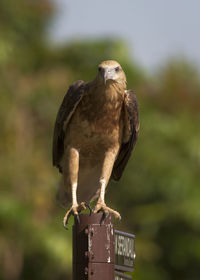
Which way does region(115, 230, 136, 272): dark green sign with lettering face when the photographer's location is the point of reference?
facing the viewer and to the right of the viewer

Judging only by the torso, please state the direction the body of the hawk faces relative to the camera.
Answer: toward the camera

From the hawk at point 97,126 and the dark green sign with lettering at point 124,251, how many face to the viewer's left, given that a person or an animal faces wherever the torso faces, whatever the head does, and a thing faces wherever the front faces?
0
